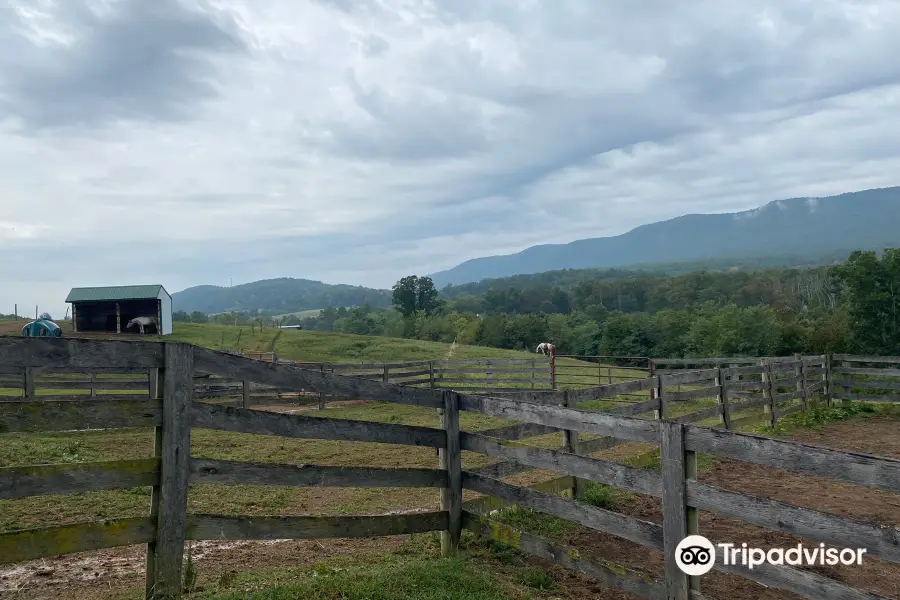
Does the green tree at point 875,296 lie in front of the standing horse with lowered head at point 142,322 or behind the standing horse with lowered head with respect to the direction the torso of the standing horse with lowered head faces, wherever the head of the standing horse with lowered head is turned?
behind

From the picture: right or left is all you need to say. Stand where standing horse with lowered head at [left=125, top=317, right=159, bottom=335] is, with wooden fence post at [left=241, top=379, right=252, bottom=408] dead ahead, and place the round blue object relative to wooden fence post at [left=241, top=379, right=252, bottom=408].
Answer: right

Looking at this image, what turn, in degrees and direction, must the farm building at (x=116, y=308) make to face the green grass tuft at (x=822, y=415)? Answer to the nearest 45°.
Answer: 0° — it already faces it

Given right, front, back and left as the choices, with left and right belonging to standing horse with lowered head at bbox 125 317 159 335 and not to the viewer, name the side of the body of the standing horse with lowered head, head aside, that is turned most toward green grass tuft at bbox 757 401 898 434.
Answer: left

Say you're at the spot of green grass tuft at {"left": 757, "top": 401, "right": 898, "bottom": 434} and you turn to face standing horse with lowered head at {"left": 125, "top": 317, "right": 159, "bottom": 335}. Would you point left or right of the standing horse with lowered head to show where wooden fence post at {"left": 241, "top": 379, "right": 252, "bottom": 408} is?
left

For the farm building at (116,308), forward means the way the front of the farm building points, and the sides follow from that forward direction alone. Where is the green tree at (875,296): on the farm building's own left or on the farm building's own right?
on the farm building's own left

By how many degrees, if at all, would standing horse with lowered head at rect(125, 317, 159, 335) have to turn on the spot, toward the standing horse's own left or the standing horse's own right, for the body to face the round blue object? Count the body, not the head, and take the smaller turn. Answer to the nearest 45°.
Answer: approximately 45° to the standing horse's own left

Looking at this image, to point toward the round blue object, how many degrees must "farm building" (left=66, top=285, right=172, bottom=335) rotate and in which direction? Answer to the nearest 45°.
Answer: approximately 45° to its right

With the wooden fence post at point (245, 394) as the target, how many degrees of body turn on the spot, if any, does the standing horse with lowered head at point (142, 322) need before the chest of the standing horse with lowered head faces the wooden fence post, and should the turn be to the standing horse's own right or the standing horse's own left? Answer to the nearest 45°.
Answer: approximately 90° to the standing horse's own left

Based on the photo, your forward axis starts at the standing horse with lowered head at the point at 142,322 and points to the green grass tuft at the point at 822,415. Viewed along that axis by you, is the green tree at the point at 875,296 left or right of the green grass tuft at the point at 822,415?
left

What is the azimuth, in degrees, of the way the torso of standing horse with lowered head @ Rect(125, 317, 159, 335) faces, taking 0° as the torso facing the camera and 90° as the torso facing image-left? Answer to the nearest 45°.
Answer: approximately 90°

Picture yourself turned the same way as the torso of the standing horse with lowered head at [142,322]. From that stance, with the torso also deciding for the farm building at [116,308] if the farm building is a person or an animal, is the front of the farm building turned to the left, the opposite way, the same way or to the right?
to the left

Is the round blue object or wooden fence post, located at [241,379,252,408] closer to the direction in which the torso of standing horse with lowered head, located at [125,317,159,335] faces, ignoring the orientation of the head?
the round blue object
